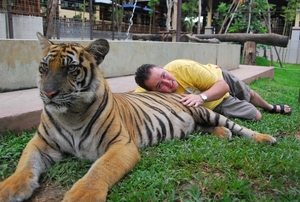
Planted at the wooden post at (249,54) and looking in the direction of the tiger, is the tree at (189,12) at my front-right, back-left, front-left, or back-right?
back-right

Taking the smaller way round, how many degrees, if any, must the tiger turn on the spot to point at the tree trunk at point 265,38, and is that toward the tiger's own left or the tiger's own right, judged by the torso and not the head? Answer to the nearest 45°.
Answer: approximately 180°

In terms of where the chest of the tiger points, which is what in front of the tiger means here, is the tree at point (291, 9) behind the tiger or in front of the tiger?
behind

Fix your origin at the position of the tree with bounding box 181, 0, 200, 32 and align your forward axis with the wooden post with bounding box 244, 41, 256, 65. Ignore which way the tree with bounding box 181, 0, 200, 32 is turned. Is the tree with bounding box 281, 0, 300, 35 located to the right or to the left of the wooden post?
left

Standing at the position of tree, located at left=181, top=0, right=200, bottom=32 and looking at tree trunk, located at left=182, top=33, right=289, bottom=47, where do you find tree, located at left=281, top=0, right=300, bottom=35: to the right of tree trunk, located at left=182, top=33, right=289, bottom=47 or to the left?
left

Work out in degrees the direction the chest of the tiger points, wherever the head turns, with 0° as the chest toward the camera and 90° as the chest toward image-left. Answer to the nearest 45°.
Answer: approximately 45°

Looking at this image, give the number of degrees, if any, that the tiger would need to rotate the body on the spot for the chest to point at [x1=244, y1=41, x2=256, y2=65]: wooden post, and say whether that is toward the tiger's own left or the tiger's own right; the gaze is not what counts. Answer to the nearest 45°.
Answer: approximately 180°

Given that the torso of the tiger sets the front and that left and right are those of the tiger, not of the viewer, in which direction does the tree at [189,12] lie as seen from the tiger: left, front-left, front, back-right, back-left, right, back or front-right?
back-right

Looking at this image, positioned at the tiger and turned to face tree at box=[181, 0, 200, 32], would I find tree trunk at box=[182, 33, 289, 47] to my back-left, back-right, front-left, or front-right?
front-right
